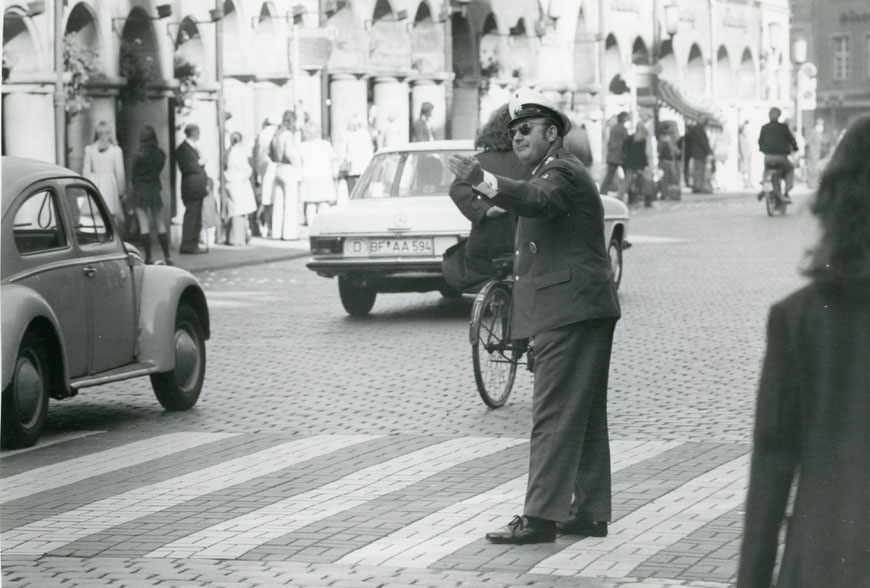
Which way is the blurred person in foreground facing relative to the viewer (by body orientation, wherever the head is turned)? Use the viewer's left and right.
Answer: facing away from the viewer

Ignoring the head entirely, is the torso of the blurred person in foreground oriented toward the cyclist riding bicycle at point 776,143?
yes

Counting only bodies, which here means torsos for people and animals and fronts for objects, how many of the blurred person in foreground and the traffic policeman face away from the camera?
1

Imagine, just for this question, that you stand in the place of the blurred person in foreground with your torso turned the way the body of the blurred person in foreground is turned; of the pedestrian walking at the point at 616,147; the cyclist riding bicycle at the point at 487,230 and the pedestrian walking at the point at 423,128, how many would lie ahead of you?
3

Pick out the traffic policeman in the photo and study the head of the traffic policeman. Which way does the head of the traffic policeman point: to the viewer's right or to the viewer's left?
to the viewer's left

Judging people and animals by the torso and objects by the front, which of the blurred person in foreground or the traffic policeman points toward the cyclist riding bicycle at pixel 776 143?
the blurred person in foreground

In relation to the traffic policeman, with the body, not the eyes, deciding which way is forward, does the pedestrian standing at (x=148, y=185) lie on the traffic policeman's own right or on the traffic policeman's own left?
on the traffic policeman's own right

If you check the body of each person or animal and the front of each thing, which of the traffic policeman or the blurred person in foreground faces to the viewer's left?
the traffic policeman

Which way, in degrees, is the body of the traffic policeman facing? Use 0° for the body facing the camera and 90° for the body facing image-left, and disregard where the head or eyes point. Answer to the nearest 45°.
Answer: approximately 90°

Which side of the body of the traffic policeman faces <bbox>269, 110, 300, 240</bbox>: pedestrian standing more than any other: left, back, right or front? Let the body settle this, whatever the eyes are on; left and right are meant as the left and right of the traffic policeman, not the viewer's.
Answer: right
